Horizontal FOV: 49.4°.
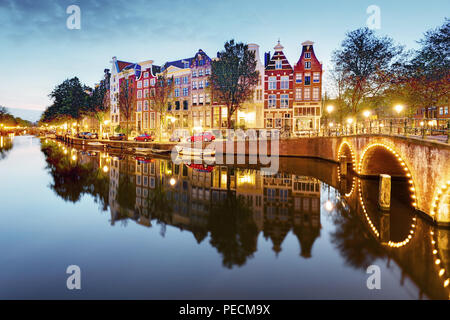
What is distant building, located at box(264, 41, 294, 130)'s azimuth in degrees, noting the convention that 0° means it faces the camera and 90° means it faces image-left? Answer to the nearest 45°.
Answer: approximately 0°

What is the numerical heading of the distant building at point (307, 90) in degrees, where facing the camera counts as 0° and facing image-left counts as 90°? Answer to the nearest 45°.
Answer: approximately 0°
